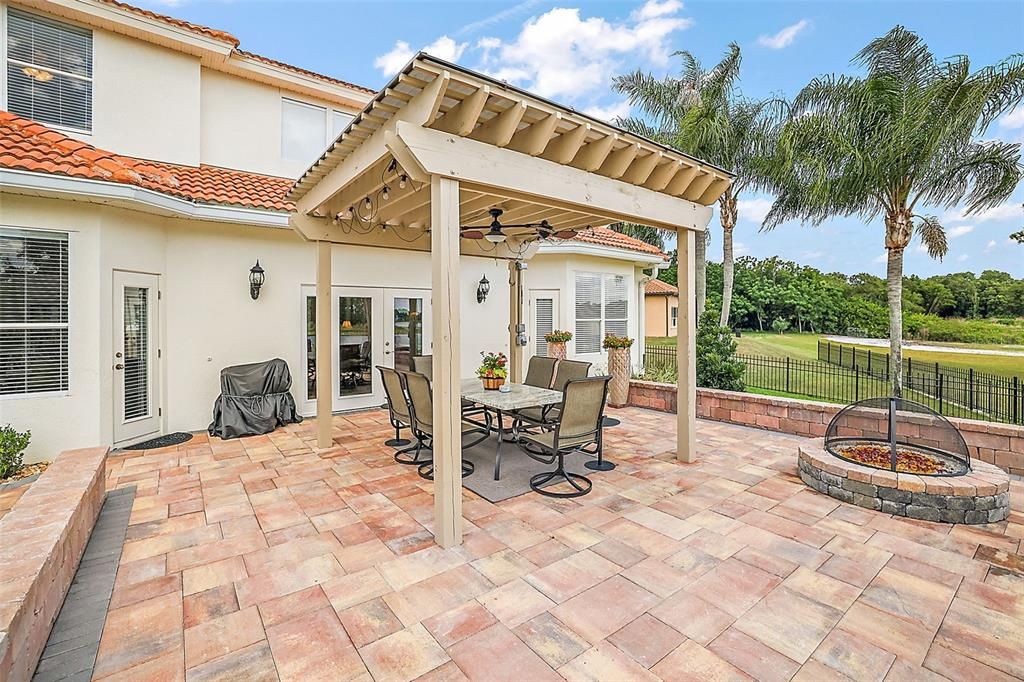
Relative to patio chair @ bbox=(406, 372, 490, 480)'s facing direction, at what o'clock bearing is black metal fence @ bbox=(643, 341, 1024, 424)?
The black metal fence is roughly at 1 o'clock from the patio chair.

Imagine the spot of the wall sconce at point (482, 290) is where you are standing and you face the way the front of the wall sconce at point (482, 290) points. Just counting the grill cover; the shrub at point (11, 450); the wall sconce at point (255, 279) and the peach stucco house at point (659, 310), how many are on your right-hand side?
3

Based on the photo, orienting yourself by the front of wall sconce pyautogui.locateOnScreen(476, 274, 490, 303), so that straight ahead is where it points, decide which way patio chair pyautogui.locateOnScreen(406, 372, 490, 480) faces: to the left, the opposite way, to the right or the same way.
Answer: to the left

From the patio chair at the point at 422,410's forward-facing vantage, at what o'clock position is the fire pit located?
The fire pit is roughly at 2 o'clock from the patio chair.

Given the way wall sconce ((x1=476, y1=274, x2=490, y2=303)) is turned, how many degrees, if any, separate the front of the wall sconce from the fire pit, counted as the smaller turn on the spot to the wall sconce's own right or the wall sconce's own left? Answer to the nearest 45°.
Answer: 0° — it already faces it

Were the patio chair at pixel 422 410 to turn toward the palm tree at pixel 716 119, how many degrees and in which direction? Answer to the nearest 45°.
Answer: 0° — it already faces it

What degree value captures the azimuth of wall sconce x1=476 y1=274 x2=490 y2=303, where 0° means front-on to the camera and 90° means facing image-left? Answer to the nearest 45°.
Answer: approximately 315°

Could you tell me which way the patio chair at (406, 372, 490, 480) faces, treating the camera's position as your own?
facing away from the viewer and to the right of the viewer

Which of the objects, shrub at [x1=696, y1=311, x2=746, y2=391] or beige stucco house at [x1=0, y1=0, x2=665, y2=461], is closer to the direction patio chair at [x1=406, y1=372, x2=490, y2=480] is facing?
the shrub
